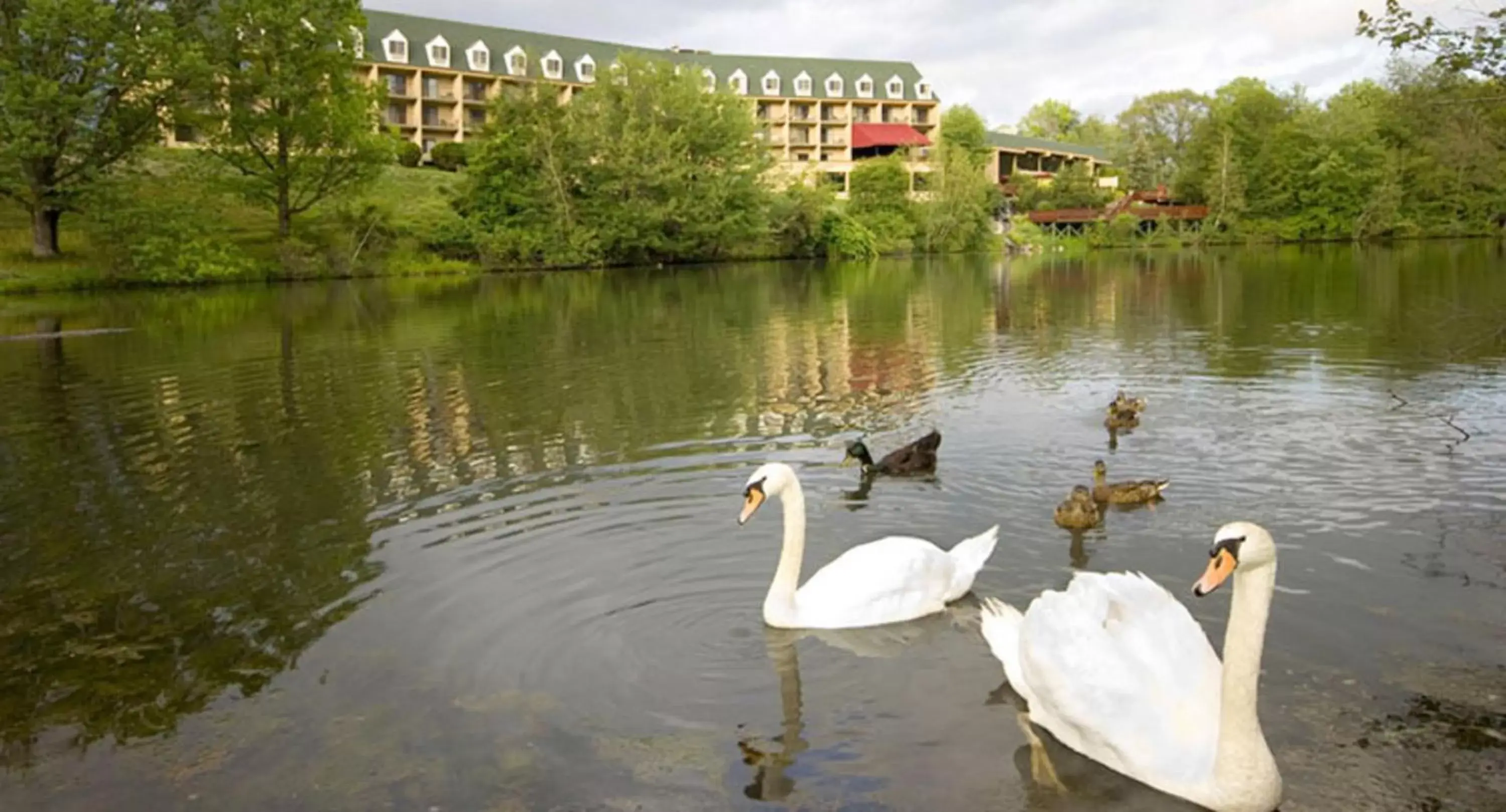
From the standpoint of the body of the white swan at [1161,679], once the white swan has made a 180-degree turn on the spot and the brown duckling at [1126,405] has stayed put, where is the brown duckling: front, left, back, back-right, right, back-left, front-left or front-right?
front-right

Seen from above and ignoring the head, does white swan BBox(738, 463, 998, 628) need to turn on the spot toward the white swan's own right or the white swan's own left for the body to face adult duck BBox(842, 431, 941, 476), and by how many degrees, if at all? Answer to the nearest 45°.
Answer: approximately 90° to the white swan's own right

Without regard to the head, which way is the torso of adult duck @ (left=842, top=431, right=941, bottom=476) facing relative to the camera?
to the viewer's left

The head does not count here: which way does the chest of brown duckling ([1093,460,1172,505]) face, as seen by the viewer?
to the viewer's left

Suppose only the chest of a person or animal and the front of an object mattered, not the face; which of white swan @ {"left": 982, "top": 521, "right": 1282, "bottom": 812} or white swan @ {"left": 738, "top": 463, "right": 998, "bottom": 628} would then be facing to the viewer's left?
white swan @ {"left": 738, "top": 463, "right": 998, "bottom": 628}

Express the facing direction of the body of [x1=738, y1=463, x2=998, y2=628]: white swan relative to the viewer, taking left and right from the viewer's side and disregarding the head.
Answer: facing to the left of the viewer

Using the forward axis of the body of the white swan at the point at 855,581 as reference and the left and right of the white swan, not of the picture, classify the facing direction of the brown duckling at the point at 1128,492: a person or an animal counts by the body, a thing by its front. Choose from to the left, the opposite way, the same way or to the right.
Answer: the same way

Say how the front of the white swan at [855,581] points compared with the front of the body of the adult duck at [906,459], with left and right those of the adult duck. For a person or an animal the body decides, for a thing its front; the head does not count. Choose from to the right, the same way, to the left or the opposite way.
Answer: the same way

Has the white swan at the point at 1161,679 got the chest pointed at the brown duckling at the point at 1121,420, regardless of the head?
no

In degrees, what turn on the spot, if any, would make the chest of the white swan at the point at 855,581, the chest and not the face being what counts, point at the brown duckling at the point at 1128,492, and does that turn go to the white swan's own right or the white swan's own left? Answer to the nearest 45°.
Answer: approximately 135° to the white swan's own right

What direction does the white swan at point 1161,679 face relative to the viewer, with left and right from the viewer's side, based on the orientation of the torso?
facing the viewer and to the right of the viewer

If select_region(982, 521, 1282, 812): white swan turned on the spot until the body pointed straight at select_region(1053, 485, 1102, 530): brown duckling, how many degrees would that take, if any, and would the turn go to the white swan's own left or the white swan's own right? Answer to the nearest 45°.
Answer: approximately 135° to the white swan's own left

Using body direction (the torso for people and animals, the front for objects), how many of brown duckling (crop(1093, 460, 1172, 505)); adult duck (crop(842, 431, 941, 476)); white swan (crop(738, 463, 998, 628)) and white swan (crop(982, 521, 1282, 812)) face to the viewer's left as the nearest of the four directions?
3
